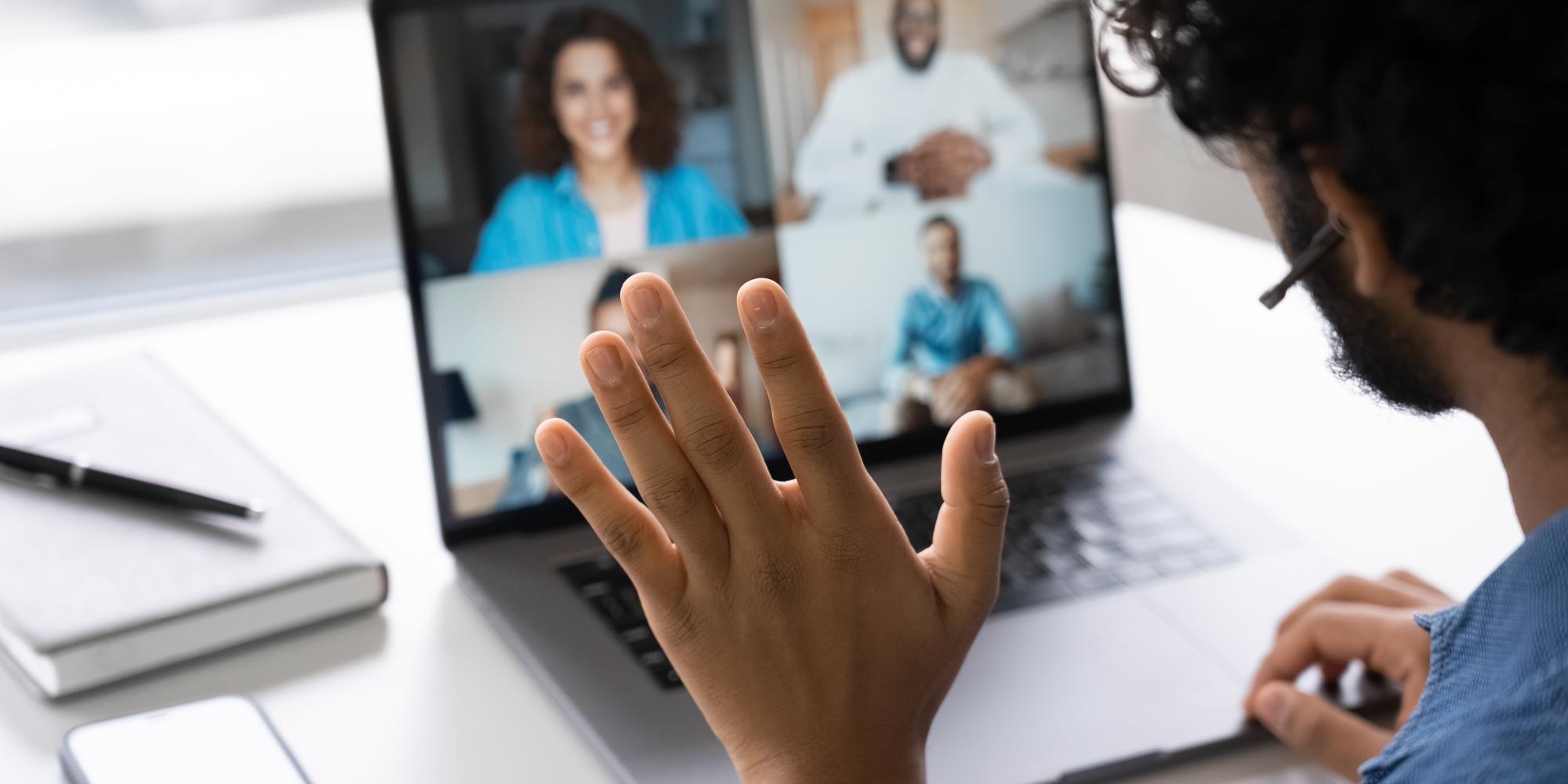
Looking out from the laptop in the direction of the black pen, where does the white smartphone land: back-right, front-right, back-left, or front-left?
front-left

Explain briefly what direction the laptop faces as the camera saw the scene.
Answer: facing the viewer and to the right of the viewer

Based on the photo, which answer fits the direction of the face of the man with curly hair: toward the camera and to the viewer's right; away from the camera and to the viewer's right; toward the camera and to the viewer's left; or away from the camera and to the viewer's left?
away from the camera and to the viewer's left

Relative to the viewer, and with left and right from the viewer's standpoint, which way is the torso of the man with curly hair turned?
facing away from the viewer and to the left of the viewer

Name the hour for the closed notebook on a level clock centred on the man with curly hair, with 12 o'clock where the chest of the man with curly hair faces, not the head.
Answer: The closed notebook is roughly at 11 o'clock from the man with curly hair.

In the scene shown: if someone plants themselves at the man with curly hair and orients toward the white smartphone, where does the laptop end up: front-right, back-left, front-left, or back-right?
front-right

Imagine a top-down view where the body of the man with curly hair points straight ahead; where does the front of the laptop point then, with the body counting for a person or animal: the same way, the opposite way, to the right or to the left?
the opposite way
